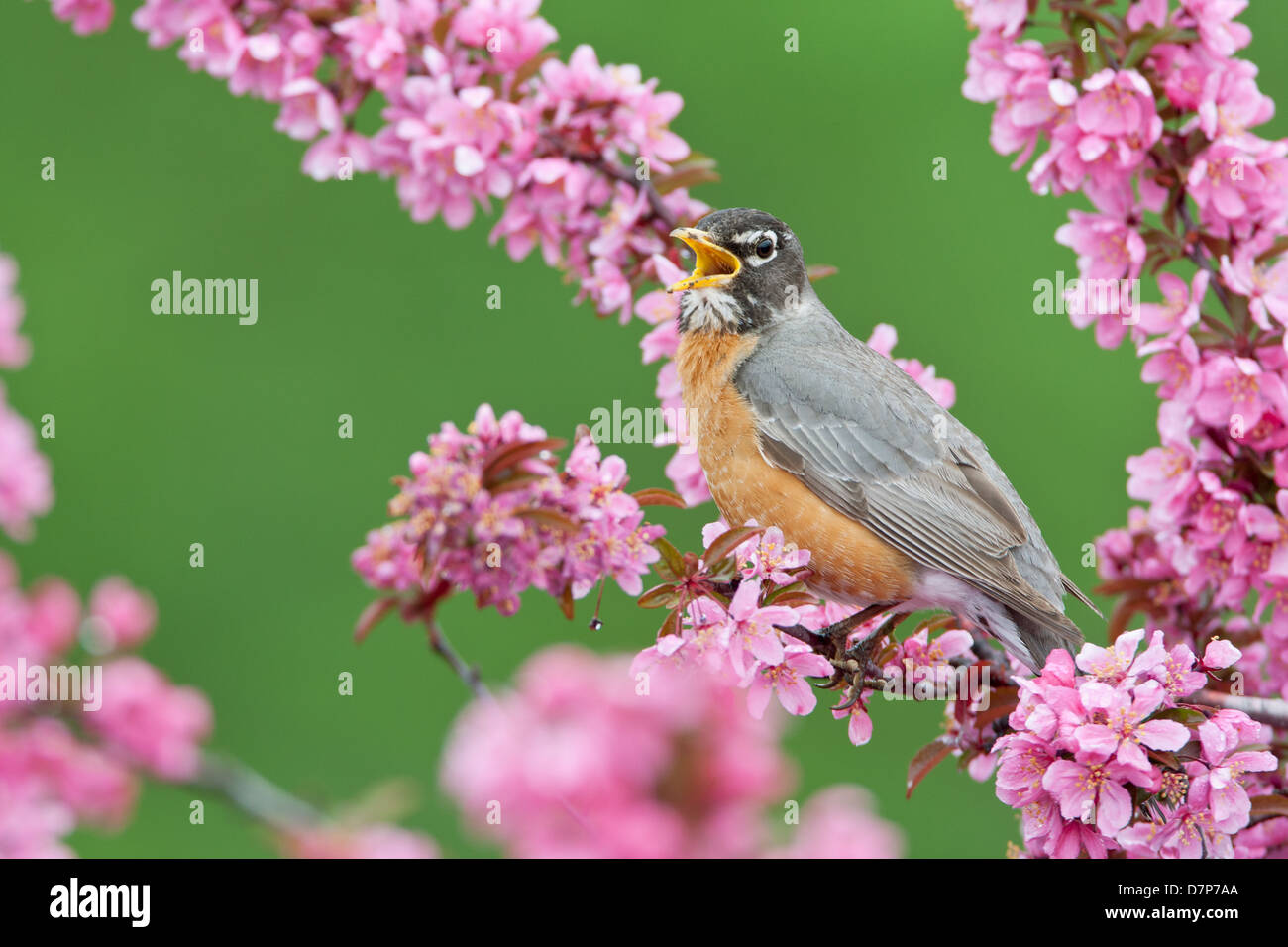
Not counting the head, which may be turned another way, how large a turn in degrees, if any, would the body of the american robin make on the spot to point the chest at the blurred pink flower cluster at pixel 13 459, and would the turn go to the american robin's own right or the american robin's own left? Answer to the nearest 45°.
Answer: approximately 45° to the american robin's own left

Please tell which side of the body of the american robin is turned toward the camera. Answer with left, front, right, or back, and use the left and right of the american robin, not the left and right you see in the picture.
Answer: left

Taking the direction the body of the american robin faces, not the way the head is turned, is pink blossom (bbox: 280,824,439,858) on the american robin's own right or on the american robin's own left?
on the american robin's own left

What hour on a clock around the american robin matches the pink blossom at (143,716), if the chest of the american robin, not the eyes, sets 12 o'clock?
The pink blossom is roughly at 10 o'clock from the american robin.
